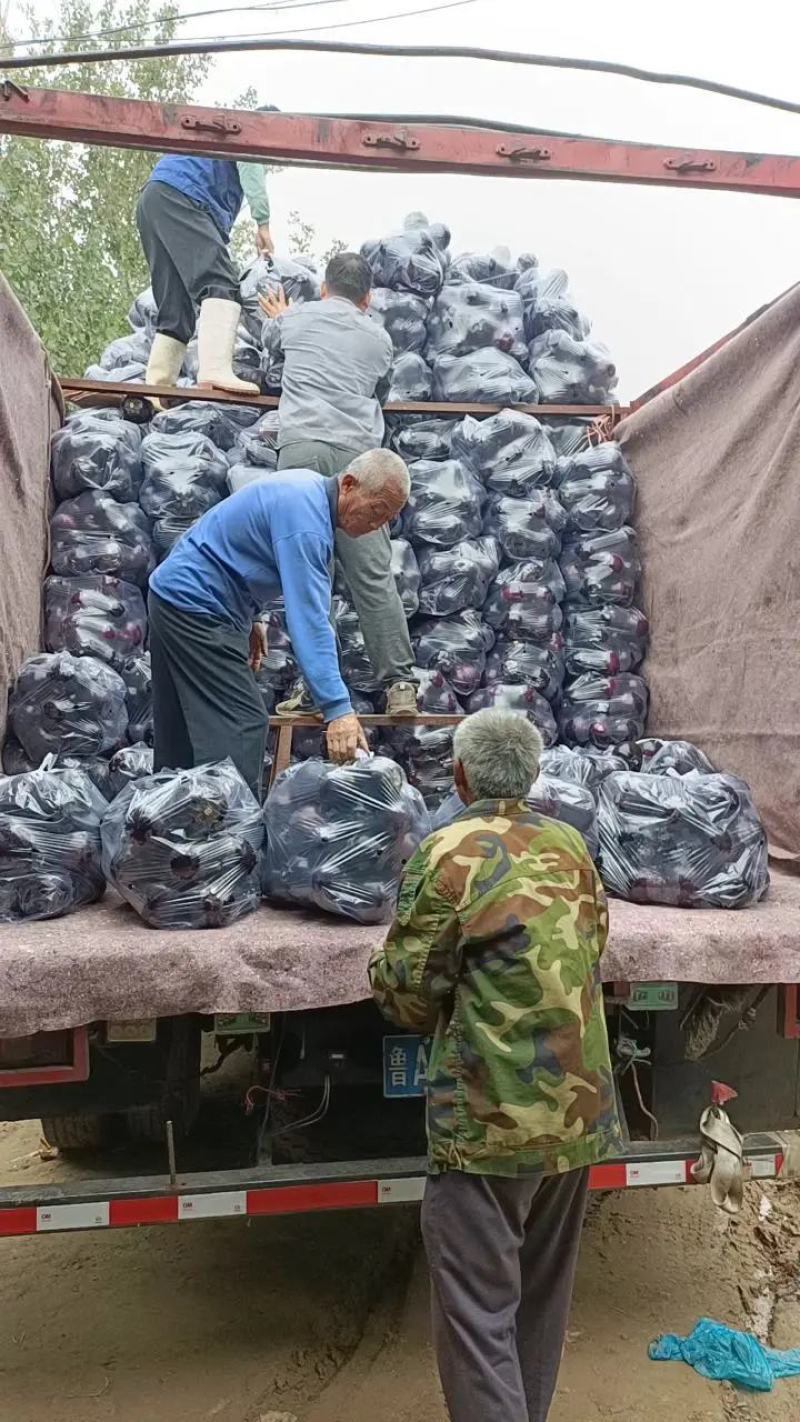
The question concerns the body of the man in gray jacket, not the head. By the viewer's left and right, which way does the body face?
facing away from the viewer

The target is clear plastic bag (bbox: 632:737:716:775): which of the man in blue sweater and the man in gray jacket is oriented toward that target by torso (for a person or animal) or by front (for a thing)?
the man in blue sweater

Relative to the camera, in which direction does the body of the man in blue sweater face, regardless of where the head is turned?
to the viewer's right

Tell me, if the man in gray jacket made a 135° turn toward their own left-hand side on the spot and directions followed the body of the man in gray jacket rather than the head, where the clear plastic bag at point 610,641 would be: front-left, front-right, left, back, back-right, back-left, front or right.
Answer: back-left

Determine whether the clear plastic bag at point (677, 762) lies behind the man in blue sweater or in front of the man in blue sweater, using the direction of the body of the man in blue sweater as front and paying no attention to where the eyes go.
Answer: in front

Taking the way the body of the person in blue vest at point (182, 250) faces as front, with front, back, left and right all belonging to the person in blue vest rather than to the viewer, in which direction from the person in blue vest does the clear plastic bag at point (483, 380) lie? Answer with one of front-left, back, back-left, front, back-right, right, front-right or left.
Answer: front

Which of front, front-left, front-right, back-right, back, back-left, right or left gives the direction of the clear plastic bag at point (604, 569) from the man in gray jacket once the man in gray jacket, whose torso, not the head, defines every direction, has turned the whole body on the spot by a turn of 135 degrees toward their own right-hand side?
front-left

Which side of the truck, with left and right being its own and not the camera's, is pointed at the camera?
back

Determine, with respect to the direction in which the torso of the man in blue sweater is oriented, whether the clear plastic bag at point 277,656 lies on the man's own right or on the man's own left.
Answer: on the man's own left

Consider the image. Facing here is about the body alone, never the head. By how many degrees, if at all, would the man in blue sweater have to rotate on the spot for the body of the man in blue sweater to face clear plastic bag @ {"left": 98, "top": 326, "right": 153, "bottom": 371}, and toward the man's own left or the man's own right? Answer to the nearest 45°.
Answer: approximately 90° to the man's own left
